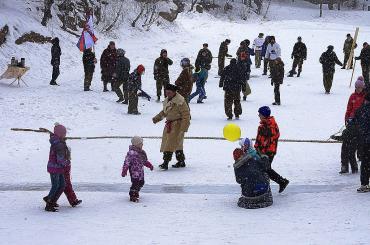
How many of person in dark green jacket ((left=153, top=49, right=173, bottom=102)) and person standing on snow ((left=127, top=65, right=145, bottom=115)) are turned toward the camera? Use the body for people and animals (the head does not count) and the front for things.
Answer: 1

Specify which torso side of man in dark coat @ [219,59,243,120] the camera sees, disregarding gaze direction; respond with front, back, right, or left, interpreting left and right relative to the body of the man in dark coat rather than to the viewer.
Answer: back

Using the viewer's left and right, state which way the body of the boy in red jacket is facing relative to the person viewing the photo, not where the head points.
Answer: facing to the left of the viewer

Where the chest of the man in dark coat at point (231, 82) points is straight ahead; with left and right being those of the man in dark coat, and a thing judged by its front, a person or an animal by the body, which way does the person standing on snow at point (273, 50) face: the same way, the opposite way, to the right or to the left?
the opposite way
